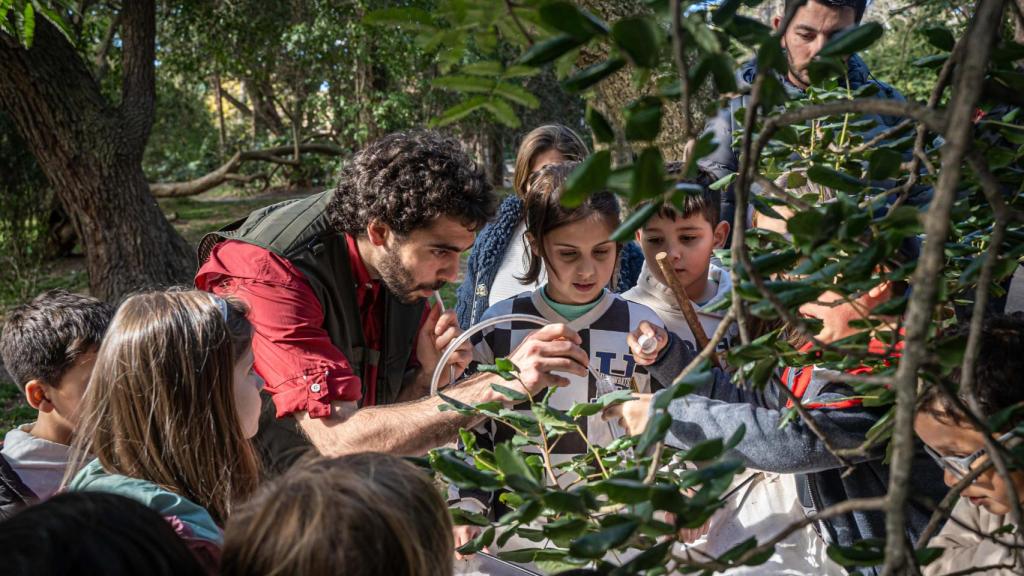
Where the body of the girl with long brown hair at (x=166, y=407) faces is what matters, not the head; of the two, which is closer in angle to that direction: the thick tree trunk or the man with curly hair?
the man with curly hair

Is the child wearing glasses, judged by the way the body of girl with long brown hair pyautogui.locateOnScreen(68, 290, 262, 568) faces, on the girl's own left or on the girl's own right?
on the girl's own right

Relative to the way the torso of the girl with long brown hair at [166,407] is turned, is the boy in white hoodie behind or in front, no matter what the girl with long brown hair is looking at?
in front

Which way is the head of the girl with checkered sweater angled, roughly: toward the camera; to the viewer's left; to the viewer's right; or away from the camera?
toward the camera

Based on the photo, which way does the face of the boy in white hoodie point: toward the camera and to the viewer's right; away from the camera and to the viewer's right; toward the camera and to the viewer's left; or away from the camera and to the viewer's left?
toward the camera and to the viewer's left

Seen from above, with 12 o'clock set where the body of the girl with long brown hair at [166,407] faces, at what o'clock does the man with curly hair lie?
The man with curly hair is roughly at 12 o'clock from the girl with long brown hair.

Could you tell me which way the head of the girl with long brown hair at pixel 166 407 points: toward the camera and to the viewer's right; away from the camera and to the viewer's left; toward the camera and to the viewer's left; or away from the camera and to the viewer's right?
away from the camera and to the viewer's right

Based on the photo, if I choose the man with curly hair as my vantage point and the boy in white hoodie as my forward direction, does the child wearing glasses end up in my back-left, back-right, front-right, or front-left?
front-right

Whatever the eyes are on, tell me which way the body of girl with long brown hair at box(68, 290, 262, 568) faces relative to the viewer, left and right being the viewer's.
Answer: facing away from the viewer and to the right of the viewer

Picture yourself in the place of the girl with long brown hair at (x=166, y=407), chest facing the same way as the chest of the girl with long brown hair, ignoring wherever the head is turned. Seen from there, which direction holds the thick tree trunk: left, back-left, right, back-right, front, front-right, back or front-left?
front-left

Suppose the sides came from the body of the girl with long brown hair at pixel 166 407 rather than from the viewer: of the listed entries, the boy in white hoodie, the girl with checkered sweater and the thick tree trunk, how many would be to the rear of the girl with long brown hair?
0

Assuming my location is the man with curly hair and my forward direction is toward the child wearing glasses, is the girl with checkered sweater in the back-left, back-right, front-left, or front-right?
front-left

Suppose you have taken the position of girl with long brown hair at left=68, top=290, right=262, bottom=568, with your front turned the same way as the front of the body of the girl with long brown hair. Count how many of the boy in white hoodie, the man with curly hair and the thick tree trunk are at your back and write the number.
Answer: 0

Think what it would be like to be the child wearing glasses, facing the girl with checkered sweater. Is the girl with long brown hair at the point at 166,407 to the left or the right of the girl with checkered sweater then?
left
